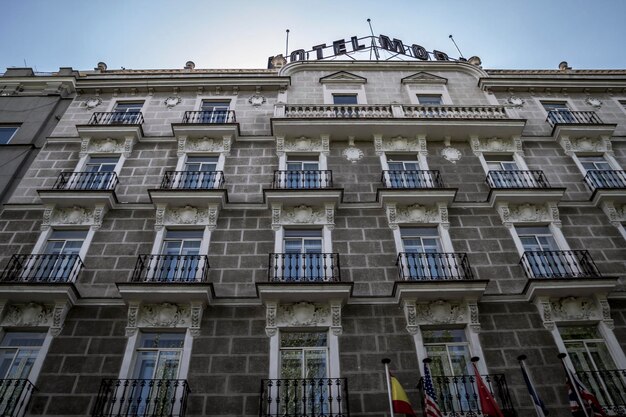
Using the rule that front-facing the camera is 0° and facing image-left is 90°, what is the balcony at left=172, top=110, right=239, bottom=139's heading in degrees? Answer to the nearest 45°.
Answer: approximately 0°

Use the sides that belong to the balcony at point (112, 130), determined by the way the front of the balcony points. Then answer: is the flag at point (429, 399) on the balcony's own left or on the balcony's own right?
on the balcony's own left

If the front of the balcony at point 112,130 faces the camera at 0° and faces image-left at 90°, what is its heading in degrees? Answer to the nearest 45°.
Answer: approximately 0°

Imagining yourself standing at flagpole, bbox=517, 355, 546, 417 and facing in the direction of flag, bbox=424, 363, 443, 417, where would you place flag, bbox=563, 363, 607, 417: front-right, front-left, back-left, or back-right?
back-left

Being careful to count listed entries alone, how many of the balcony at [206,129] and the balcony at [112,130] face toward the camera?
2

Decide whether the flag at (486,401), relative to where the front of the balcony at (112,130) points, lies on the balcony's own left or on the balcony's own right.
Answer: on the balcony's own left

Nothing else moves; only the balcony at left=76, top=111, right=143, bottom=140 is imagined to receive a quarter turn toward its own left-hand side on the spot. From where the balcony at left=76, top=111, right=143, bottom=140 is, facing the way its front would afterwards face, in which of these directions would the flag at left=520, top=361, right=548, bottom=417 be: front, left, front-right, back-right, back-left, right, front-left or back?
front-right

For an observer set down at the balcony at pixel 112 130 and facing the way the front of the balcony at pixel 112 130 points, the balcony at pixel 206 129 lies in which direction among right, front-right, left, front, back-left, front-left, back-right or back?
front-left

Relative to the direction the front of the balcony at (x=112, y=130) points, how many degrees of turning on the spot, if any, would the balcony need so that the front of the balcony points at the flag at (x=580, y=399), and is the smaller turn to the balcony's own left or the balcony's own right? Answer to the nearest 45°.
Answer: approximately 45° to the balcony's own left
